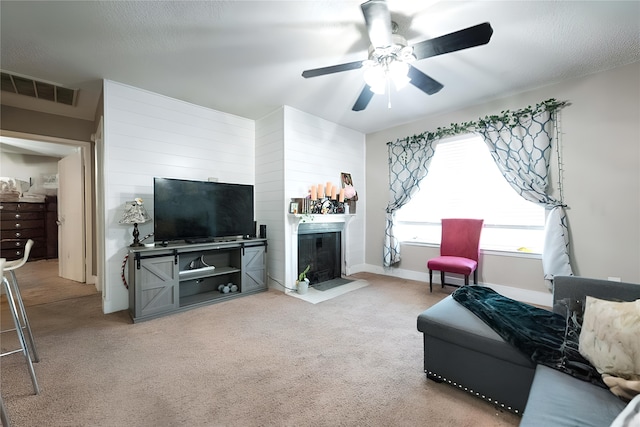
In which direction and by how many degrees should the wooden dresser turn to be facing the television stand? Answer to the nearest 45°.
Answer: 0° — it already faces it

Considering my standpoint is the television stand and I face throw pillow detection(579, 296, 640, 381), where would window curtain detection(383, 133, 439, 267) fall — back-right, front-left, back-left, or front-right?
front-left

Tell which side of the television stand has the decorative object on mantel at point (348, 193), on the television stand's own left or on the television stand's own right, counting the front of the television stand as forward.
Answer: on the television stand's own left

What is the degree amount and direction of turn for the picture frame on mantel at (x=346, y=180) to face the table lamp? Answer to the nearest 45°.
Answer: approximately 90° to its right

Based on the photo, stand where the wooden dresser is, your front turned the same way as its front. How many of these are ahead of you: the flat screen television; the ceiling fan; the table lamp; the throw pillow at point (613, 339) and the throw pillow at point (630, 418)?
5

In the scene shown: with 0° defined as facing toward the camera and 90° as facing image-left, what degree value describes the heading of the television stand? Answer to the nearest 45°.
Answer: approximately 315°

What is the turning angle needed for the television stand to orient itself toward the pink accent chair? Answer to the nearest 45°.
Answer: approximately 45° to its left

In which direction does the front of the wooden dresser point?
toward the camera

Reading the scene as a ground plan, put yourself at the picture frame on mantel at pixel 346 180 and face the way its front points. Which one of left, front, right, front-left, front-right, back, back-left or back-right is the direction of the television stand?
right

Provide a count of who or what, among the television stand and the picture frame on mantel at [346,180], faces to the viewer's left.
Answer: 0

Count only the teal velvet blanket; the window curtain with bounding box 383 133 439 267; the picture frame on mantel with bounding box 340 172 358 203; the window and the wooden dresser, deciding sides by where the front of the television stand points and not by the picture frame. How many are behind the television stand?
1
